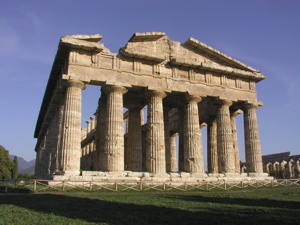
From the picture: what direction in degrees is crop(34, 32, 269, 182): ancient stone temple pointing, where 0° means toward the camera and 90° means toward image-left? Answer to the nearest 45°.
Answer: approximately 315°
